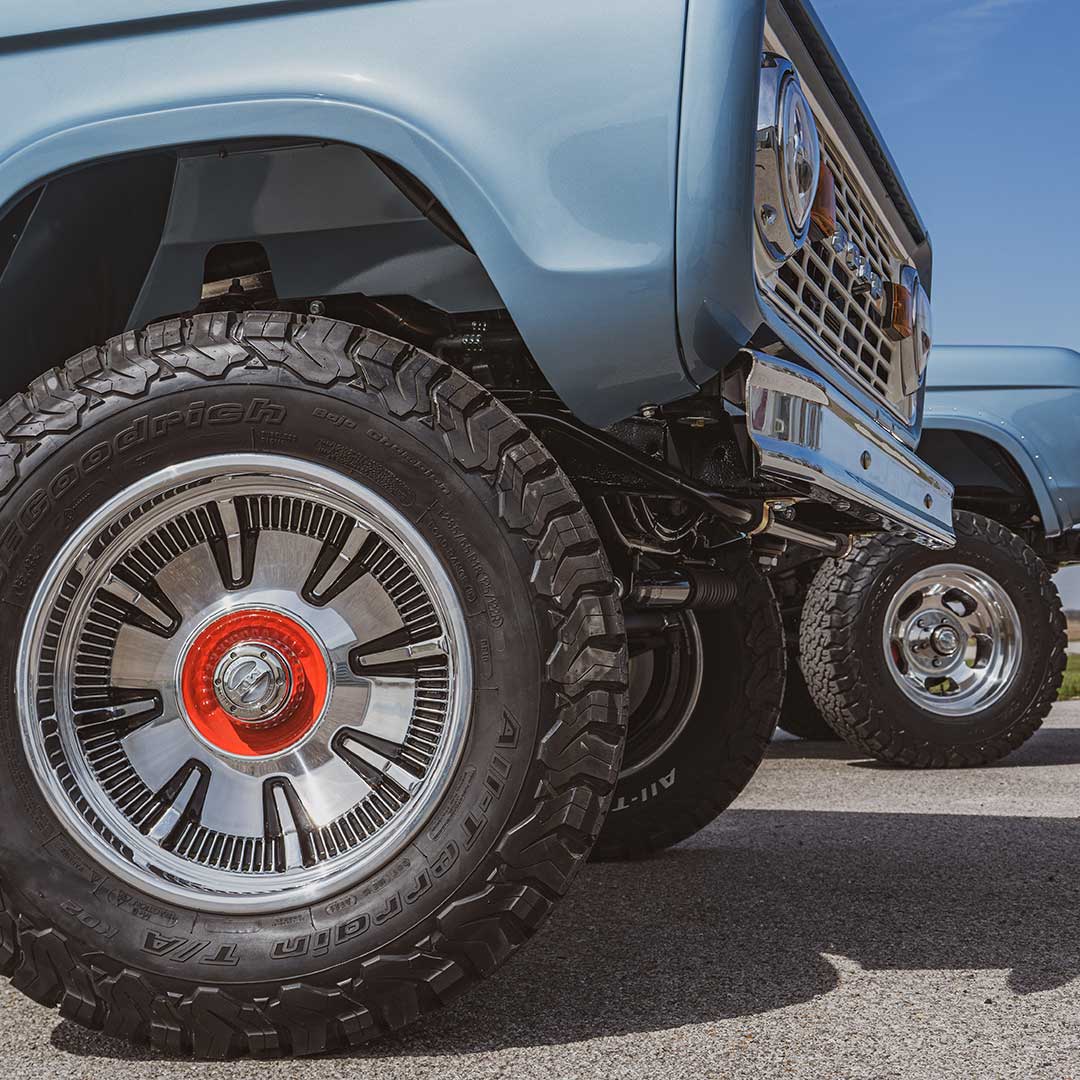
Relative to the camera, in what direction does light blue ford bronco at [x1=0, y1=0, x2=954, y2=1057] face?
facing the viewer and to the right of the viewer
